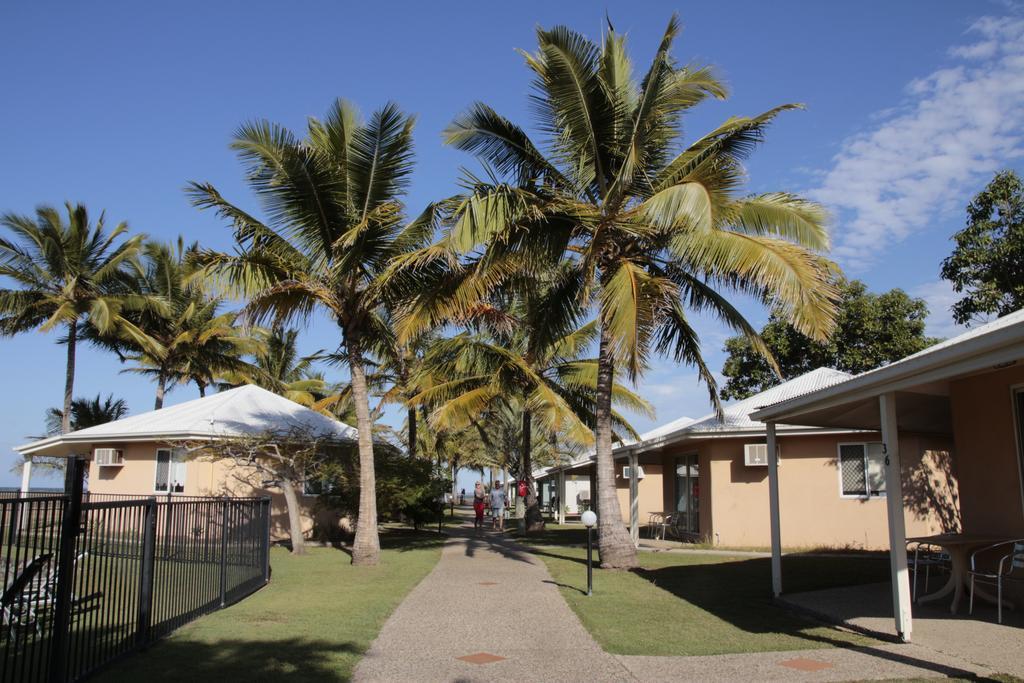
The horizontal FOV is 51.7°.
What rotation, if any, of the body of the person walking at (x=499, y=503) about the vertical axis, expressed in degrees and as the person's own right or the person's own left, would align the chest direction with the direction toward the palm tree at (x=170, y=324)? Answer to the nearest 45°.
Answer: approximately 90° to the person's own right

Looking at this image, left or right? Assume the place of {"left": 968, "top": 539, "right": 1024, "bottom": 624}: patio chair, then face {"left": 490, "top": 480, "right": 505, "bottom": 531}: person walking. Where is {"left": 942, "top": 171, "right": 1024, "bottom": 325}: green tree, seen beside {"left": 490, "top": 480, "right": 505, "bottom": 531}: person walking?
right

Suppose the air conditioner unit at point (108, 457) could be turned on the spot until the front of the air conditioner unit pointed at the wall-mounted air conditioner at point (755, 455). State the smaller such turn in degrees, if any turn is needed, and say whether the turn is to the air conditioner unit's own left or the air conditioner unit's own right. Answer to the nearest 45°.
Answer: approximately 45° to the air conditioner unit's own left

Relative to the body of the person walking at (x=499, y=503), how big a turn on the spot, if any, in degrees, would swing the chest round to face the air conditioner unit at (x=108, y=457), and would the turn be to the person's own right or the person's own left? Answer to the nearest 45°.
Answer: approximately 45° to the person's own right

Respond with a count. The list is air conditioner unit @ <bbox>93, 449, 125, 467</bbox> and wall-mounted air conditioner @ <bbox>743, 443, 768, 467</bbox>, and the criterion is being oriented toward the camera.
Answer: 2

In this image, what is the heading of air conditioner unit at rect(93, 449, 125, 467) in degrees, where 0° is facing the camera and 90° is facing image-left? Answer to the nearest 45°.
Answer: approximately 0°

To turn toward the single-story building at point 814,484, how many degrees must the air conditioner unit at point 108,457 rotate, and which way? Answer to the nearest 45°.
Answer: approximately 45° to its left

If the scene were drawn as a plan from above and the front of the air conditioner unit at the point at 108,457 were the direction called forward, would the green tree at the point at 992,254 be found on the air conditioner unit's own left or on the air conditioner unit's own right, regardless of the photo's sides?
on the air conditioner unit's own left
